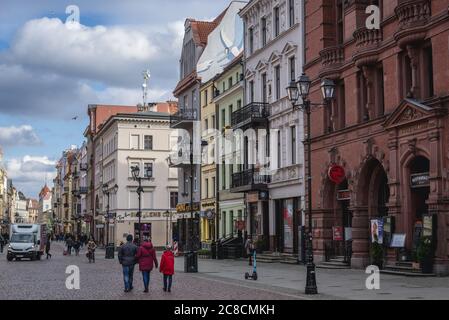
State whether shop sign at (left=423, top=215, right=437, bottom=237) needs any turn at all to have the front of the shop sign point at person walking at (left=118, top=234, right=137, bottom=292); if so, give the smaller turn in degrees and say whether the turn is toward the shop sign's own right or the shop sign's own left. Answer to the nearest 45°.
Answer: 0° — it already faces them

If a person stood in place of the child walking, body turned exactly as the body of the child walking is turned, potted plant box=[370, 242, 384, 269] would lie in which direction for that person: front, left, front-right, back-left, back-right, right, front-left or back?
front-right

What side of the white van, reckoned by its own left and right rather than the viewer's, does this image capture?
front

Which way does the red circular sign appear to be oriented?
toward the camera

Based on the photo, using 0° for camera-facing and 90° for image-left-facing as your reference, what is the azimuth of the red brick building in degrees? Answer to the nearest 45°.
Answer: approximately 45°

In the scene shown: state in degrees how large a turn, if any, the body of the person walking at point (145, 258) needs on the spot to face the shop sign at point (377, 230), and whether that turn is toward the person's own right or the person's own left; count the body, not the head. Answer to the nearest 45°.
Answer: approximately 45° to the person's own right

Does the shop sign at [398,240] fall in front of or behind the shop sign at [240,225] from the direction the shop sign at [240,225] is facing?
in front

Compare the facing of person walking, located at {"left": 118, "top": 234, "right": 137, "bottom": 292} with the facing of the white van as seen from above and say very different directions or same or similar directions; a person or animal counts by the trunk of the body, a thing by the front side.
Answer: very different directions

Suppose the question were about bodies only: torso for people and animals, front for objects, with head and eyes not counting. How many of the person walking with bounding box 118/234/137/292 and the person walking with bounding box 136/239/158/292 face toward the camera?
0

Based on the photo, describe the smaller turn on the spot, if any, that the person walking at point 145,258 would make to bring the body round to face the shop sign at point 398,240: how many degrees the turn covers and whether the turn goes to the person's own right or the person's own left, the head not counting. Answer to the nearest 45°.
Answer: approximately 45° to the person's own right

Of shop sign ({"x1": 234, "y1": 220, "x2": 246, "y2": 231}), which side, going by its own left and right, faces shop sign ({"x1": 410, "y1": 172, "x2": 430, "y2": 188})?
front

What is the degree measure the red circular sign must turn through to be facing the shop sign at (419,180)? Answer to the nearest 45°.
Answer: approximately 45° to its left
